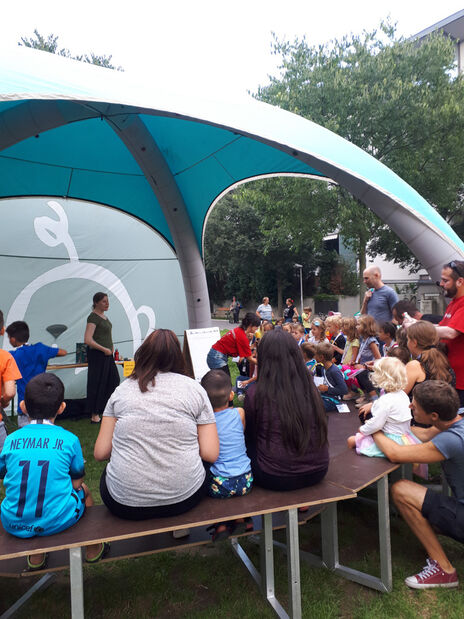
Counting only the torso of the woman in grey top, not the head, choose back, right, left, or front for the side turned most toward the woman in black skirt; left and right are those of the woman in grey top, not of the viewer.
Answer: front

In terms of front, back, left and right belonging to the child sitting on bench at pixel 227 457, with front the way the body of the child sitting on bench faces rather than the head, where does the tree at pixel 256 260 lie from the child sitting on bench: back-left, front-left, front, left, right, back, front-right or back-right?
front

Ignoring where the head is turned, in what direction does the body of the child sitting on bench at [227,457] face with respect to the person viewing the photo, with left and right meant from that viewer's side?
facing away from the viewer

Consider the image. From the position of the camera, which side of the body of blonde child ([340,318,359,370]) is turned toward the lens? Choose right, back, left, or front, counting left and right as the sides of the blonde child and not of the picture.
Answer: left

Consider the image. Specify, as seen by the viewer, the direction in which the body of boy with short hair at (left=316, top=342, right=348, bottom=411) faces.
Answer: to the viewer's left

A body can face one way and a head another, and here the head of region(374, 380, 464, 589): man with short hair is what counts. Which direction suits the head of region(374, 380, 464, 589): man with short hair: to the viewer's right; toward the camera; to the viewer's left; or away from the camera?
to the viewer's left

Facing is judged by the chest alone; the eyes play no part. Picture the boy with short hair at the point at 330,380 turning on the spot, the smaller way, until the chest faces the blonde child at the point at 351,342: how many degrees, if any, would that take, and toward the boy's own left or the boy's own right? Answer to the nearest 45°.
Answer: approximately 90° to the boy's own right

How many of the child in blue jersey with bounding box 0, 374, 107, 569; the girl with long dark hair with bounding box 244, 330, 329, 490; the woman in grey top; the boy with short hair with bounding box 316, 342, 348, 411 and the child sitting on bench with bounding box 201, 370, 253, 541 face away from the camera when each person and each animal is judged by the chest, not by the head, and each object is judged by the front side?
4

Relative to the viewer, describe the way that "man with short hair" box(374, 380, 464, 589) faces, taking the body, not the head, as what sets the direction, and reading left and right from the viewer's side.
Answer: facing to the left of the viewer

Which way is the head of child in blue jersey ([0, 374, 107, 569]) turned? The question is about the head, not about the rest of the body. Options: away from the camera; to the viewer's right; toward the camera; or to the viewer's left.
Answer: away from the camera

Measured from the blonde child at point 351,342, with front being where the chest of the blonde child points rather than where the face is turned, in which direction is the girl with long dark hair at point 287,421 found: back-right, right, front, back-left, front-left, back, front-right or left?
left

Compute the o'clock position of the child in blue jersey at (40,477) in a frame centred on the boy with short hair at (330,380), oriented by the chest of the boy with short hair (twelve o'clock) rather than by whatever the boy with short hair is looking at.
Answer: The child in blue jersey is roughly at 10 o'clock from the boy with short hair.

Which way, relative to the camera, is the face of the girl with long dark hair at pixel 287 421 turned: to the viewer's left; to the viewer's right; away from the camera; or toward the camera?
away from the camera

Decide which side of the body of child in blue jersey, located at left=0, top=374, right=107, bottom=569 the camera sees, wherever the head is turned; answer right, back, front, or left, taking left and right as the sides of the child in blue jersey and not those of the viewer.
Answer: back

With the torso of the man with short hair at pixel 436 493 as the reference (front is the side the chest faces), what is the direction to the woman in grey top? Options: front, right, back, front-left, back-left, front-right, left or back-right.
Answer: front-left

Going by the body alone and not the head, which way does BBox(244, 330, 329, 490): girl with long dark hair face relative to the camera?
away from the camera

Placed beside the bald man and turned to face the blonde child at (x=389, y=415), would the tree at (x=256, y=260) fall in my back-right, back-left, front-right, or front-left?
back-right
